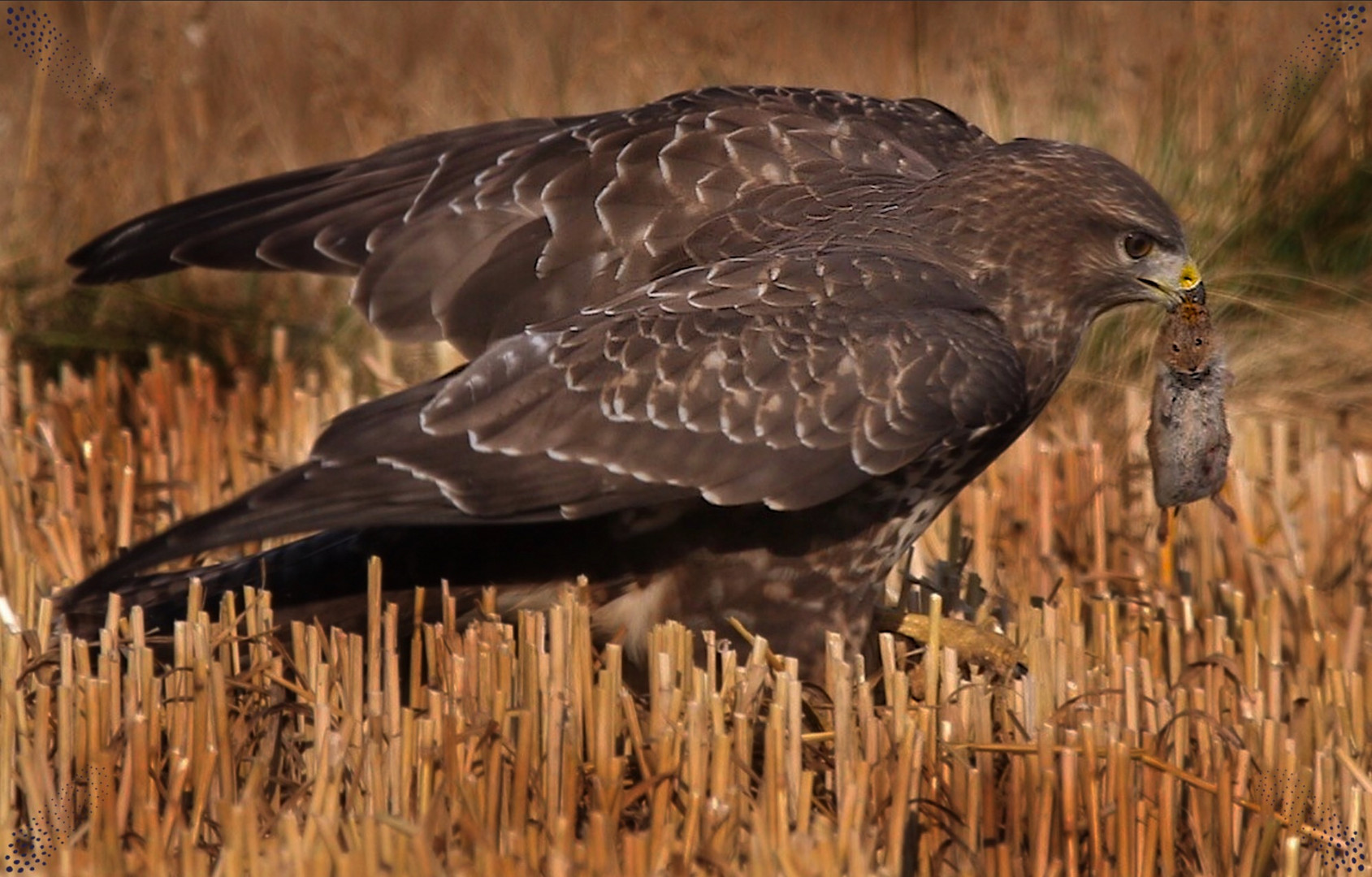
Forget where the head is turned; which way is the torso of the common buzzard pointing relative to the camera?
to the viewer's right
